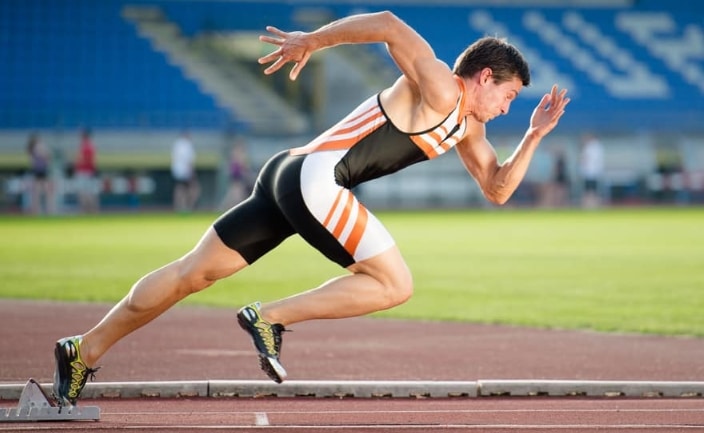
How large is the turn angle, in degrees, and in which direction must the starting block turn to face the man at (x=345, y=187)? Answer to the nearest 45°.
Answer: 0° — it already faces them

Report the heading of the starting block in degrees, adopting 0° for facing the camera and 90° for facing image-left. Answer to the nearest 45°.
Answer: approximately 270°

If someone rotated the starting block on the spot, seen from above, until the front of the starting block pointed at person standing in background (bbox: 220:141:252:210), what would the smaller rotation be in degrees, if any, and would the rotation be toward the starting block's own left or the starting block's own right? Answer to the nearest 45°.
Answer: approximately 90° to the starting block's own left

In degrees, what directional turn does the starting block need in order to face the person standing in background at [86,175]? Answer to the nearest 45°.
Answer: approximately 90° to its left

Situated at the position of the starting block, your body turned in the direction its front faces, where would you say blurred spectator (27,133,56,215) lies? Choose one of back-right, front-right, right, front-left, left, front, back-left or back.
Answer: left

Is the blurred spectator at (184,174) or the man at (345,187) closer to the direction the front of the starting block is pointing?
the man

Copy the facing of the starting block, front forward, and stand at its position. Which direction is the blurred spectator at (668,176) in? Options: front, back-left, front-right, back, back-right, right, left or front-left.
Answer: front-left

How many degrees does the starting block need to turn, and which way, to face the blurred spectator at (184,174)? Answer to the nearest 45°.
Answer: approximately 90° to its left

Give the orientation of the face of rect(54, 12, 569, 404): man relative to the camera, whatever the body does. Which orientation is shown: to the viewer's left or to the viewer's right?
to the viewer's right
